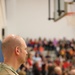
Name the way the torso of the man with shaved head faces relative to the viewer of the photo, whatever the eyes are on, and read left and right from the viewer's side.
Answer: facing away from the viewer and to the right of the viewer

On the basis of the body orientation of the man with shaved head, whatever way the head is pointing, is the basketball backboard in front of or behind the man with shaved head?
in front
